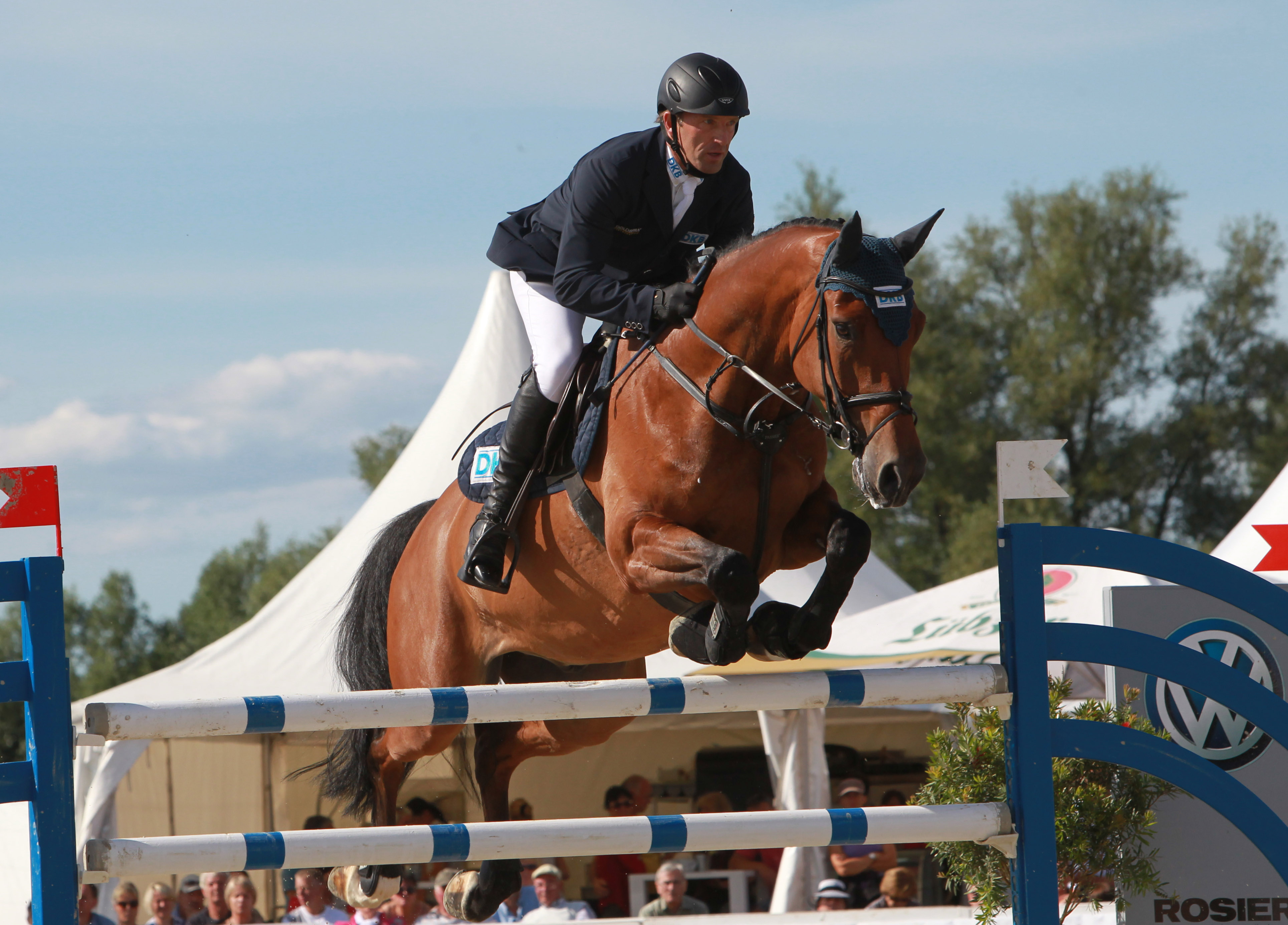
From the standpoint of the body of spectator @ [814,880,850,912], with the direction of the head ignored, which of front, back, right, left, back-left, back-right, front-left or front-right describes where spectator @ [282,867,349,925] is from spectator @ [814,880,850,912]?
right

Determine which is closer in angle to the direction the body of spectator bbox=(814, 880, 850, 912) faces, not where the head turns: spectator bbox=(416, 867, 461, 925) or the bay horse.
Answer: the bay horse

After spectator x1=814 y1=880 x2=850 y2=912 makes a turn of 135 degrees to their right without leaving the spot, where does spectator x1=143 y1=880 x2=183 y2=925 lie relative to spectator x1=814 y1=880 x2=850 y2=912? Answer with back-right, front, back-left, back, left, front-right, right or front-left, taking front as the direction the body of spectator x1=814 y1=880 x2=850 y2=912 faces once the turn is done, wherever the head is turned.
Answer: front-left

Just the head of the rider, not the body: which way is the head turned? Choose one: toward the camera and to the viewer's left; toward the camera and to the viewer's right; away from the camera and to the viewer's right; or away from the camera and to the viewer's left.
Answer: toward the camera and to the viewer's right

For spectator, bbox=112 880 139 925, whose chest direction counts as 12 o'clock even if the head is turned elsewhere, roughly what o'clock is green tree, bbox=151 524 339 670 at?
The green tree is roughly at 6 o'clock from the spectator.
